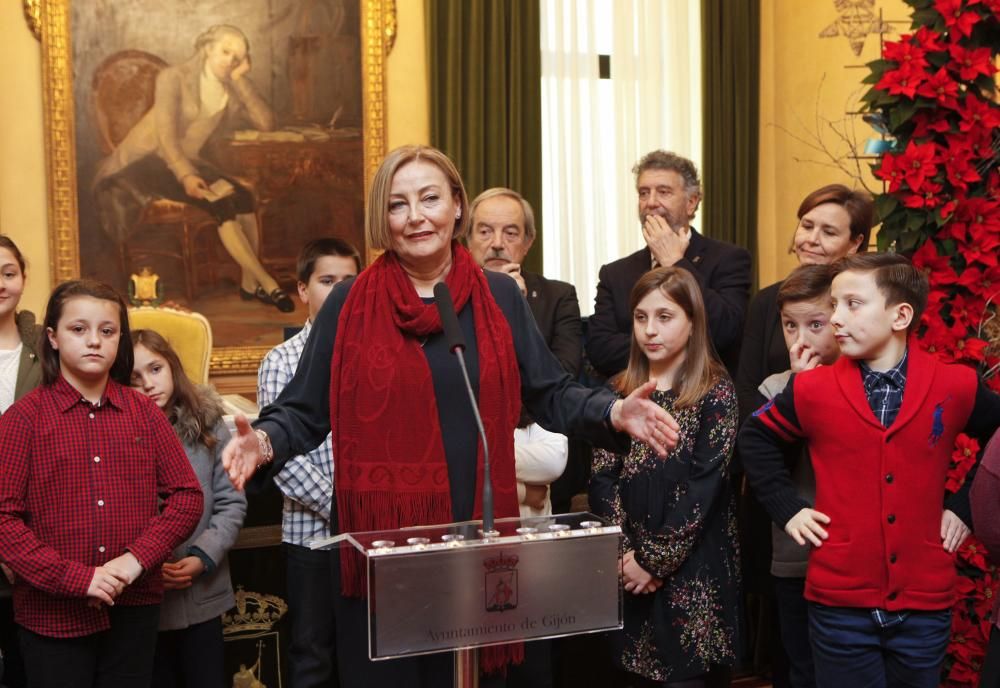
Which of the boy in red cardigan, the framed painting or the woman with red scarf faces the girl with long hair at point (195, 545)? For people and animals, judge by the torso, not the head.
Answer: the framed painting

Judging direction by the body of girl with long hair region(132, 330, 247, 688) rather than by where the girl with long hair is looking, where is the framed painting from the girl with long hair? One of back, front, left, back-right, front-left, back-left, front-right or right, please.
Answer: back-right

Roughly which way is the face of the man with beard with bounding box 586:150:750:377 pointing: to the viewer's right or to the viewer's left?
to the viewer's left

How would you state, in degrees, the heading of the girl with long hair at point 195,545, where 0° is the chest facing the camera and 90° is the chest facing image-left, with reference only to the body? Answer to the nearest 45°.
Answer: approximately 45°

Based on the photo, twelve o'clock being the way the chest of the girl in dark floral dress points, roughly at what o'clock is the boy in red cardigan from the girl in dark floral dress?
The boy in red cardigan is roughly at 9 o'clock from the girl in dark floral dress.

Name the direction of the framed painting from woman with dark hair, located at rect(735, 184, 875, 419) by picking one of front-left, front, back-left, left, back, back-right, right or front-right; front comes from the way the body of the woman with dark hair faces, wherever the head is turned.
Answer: right
